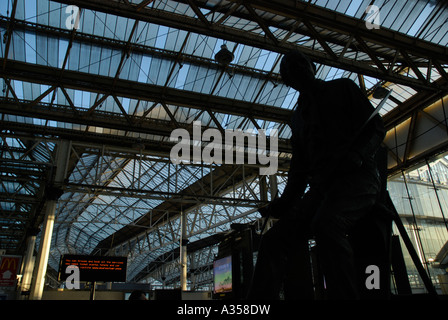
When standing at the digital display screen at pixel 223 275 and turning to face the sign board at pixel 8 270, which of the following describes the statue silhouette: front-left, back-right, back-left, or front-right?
back-left

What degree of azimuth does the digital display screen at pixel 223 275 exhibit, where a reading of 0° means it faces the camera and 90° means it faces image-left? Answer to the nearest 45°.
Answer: approximately 45°

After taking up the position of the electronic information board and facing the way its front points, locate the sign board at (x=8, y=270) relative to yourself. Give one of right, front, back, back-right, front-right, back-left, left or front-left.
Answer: back-right

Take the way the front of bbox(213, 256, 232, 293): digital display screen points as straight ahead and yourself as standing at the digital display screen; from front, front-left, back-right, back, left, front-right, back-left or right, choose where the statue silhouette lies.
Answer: front-left

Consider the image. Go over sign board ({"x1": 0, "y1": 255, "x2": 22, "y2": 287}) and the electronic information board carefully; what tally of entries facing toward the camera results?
2

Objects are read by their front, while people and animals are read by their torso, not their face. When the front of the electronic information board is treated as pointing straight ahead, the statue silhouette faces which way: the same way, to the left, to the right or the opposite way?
to the right

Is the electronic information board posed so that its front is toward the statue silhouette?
yes

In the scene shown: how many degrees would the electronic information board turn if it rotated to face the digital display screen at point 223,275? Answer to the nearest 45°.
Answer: approximately 45° to its left

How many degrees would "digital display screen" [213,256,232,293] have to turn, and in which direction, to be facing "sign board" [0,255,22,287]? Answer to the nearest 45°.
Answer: approximately 90° to its right

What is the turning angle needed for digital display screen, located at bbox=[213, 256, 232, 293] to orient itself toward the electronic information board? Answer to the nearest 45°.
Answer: approximately 45° to its right

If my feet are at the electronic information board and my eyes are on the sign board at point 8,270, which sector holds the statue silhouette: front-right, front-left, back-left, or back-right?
back-left
